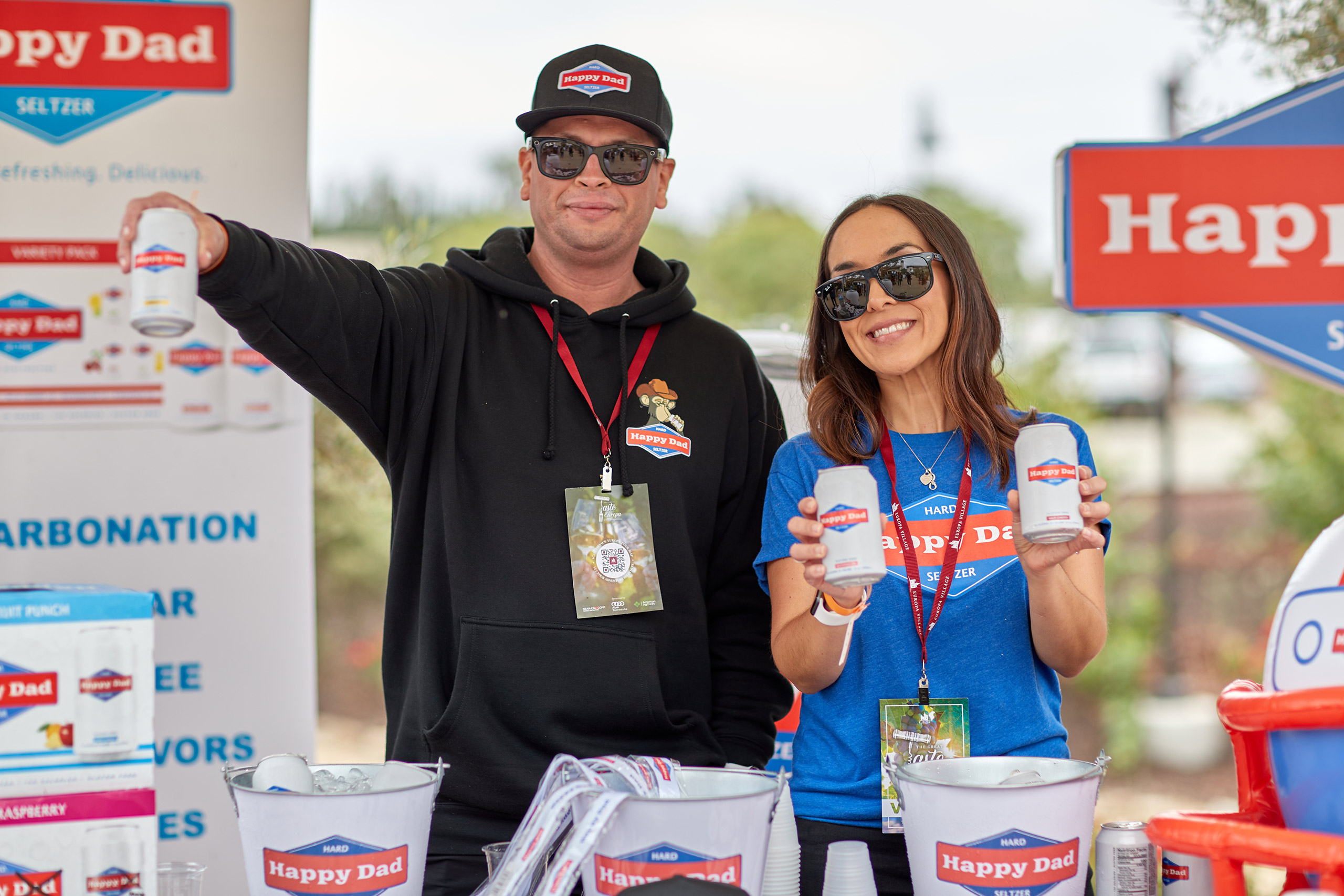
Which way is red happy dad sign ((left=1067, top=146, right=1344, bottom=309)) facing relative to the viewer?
toward the camera

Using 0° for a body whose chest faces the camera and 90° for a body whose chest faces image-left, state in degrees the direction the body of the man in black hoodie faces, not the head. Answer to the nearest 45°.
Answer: approximately 0°

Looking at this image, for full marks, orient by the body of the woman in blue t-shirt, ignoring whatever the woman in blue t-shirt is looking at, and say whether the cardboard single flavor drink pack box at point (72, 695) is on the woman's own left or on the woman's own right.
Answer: on the woman's own right

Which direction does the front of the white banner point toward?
toward the camera

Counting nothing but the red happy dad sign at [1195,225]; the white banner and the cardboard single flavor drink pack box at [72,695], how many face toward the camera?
3

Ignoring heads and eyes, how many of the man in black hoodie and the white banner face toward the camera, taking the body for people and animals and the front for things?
2

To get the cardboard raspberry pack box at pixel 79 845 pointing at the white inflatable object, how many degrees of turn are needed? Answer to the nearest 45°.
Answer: approximately 45° to its left

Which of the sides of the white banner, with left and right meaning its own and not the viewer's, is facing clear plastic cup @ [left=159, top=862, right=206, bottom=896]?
front
